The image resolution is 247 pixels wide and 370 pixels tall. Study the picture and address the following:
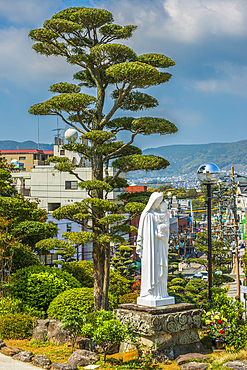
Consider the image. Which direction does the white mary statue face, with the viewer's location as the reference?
facing the viewer and to the right of the viewer

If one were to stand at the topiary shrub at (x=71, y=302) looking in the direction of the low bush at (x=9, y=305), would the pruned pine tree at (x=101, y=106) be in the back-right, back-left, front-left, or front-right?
back-right

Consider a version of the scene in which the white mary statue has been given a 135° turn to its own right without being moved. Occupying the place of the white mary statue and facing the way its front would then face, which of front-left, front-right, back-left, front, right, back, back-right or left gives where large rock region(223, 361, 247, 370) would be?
back-left
